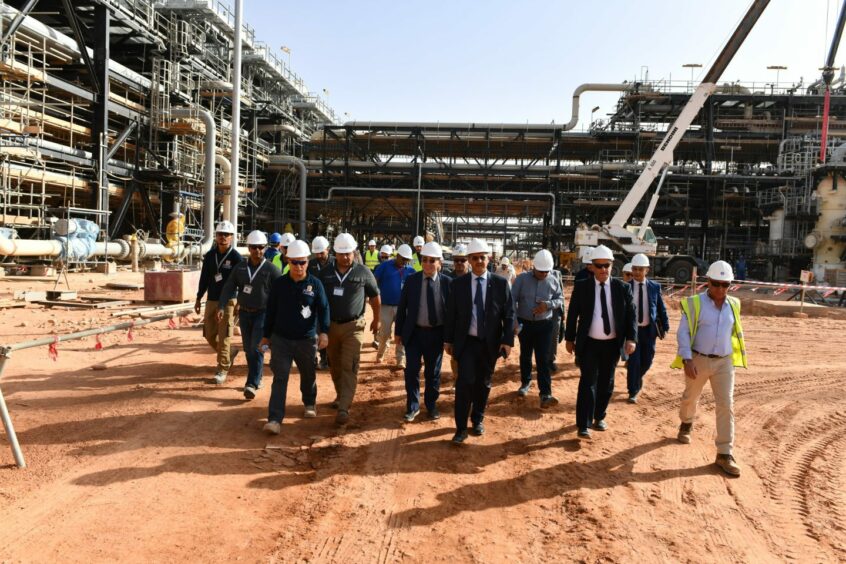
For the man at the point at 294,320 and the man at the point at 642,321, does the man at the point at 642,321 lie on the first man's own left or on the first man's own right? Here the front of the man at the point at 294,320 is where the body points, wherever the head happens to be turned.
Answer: on the first man's own left

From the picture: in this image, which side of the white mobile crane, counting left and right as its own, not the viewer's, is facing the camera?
right

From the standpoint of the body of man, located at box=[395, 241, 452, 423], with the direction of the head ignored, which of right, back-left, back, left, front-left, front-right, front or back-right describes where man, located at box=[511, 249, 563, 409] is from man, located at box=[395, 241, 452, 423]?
back-left

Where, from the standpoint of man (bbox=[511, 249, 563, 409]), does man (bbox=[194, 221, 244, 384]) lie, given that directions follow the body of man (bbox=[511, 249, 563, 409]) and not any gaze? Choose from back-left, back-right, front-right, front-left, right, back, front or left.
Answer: right

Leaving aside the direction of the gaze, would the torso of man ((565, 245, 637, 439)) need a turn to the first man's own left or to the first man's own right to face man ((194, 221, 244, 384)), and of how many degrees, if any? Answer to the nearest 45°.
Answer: approximately 90° to the first man's own right

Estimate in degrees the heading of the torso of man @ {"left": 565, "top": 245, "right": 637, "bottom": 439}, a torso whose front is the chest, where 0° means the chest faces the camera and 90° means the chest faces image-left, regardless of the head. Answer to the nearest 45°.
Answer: approximately 0°

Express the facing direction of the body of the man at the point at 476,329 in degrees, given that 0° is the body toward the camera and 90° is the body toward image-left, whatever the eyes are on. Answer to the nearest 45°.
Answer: approximately 0°

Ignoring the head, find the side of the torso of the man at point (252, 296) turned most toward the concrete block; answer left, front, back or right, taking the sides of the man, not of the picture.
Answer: back
